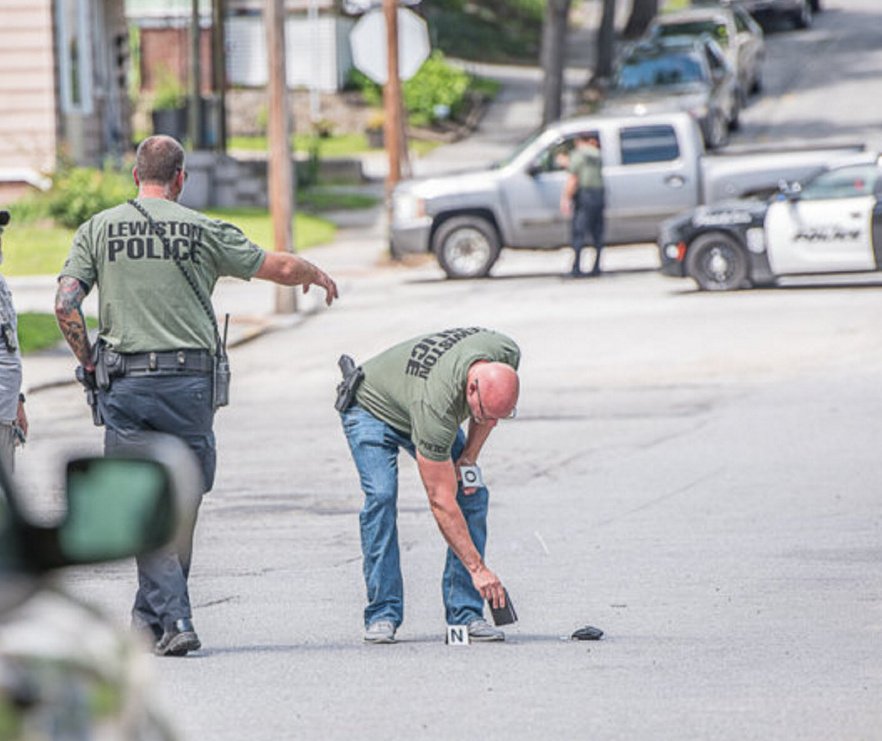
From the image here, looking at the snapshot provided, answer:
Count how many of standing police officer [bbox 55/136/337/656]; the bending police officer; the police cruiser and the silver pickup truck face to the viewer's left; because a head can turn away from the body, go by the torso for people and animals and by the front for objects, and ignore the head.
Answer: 2

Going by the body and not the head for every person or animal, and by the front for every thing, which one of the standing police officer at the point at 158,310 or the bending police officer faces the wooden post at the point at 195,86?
the standing police officer

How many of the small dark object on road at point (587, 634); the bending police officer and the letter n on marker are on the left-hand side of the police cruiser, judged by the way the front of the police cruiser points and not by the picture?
3

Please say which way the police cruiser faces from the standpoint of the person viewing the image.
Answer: facing to the left of the viewer

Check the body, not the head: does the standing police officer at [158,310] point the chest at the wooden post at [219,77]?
yes

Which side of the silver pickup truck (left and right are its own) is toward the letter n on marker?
left

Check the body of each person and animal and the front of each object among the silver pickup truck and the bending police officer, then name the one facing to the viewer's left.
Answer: the silver pickup truck

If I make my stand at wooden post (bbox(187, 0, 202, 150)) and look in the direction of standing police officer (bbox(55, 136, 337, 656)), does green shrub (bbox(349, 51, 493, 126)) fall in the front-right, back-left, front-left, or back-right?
back-left

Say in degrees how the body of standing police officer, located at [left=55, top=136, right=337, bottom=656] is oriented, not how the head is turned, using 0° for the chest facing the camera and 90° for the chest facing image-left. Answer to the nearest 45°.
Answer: approximately 180°

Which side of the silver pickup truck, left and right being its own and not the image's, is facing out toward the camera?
left

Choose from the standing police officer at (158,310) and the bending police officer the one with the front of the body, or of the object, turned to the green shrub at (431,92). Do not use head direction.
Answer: the standing police officer

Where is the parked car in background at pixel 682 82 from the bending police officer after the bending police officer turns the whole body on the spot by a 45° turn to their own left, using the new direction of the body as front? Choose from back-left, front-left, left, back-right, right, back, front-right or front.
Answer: left

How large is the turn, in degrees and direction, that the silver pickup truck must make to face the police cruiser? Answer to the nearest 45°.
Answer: approximately 135° to its left
